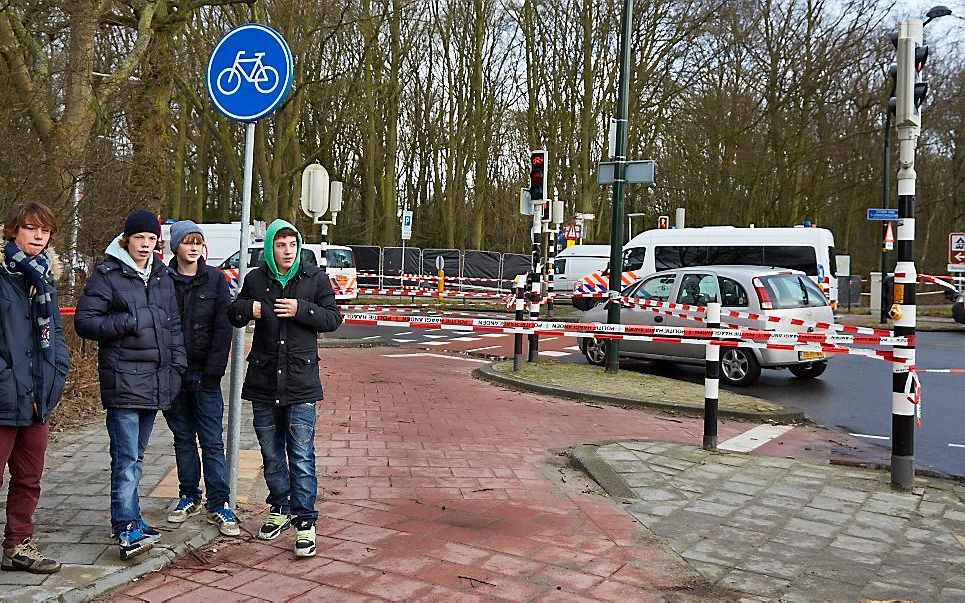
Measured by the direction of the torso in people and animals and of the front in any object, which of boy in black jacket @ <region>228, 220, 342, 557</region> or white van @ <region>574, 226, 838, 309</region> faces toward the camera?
the boy in black jacket

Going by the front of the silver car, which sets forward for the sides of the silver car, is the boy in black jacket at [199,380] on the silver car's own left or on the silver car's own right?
on the silver car's own left

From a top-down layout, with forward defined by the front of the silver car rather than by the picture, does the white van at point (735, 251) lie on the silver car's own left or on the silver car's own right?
on the silver car's own right

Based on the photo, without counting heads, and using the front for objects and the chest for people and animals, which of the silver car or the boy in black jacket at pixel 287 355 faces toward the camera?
the boy in black jacket

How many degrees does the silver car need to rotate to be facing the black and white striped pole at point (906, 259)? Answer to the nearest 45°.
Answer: approximately 135° to its left

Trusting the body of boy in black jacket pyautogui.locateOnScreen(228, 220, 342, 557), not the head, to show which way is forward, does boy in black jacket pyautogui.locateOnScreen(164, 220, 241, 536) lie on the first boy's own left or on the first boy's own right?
on the first boy's own right

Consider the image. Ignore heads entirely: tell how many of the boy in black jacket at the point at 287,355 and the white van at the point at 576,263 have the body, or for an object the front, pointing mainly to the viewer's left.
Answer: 1

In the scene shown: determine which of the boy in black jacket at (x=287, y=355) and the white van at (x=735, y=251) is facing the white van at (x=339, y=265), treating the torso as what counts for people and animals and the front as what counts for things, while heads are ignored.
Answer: the white van at (x=735, y=251)

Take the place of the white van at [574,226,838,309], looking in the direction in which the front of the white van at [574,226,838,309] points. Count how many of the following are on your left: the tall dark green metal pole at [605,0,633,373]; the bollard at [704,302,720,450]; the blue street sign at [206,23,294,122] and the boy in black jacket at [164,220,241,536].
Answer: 4

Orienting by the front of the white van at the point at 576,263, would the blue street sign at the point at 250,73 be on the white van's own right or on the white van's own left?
on the white van's own left

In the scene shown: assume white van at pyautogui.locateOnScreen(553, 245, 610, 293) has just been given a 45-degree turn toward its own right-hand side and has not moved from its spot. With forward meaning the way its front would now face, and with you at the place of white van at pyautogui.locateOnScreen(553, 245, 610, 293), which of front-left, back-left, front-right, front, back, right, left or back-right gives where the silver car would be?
back-left

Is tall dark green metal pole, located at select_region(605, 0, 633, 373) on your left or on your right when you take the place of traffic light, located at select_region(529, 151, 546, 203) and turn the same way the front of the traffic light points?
on your left

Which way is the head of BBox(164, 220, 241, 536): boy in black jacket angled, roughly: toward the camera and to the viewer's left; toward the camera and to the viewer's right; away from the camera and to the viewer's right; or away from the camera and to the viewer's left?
toward the camera and to the viewer's right

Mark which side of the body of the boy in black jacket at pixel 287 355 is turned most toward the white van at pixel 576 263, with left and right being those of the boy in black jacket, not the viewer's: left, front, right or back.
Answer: back
